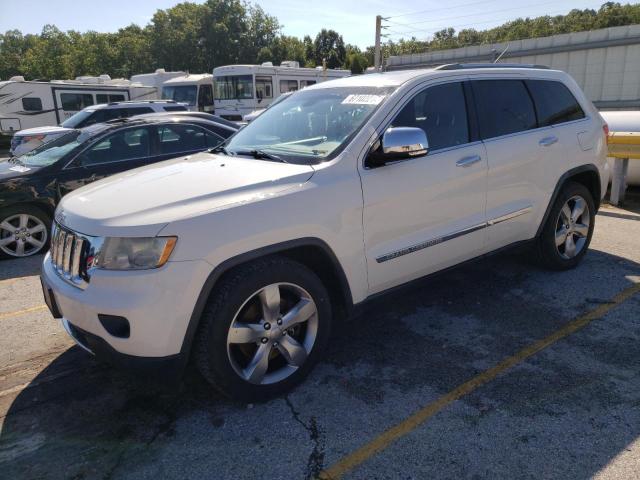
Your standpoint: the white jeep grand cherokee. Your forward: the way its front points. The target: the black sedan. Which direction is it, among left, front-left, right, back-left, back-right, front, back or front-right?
right

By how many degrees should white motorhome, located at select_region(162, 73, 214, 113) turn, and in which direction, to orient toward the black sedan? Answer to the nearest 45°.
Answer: approximately 45° to its left

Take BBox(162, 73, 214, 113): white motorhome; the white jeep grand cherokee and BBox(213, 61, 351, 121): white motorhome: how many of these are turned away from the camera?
0

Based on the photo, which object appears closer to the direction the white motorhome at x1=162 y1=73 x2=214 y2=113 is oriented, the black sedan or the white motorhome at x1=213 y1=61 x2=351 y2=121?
the black sedan

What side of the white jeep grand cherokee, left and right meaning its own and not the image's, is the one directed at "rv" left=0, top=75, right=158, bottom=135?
right

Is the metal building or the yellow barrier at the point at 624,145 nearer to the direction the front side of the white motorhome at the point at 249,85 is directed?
the yellow barrier

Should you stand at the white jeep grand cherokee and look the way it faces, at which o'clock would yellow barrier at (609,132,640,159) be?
The yellow barrier is roughly at 6 o'clock from the white jeep grand cherokee.

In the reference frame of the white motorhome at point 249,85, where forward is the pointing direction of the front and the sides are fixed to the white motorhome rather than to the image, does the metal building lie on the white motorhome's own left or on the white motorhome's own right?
on the white motorhome's own left

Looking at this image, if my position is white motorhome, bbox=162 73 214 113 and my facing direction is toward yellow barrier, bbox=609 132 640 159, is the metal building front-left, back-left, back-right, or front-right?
front-left

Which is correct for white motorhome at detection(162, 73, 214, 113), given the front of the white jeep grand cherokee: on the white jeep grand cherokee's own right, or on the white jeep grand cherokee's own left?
on the white jeep grand cherokee's own right

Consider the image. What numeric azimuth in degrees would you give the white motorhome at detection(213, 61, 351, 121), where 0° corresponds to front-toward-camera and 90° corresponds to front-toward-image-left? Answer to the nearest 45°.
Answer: approximately 45°

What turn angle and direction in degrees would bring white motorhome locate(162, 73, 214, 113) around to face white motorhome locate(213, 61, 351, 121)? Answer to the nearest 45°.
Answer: approximately 90° to its left

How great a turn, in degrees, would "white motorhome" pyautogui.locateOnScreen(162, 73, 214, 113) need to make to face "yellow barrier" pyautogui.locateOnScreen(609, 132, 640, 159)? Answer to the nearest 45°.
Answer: approximately 45° to its left

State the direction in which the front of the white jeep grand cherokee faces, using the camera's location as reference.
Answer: facing the viewer and to the left of the viewer

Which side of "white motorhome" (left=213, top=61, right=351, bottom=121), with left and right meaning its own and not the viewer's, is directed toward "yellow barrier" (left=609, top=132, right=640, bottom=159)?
left
